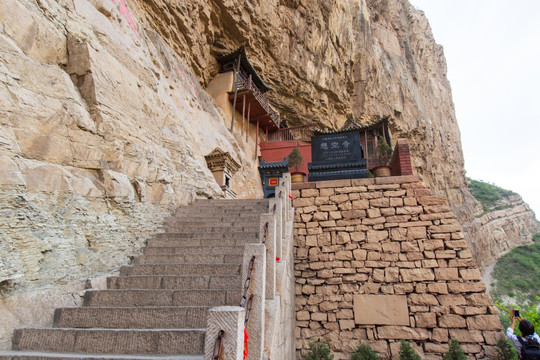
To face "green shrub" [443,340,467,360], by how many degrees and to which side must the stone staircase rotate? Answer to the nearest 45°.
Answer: approximately 90° to its left

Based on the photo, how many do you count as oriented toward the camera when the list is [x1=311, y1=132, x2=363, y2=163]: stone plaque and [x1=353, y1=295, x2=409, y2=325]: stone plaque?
2

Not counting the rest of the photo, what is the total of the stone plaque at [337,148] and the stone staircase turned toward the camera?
2

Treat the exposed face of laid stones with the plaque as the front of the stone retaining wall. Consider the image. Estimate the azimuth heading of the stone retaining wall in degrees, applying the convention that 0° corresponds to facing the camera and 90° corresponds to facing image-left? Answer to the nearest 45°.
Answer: approximately 0°
